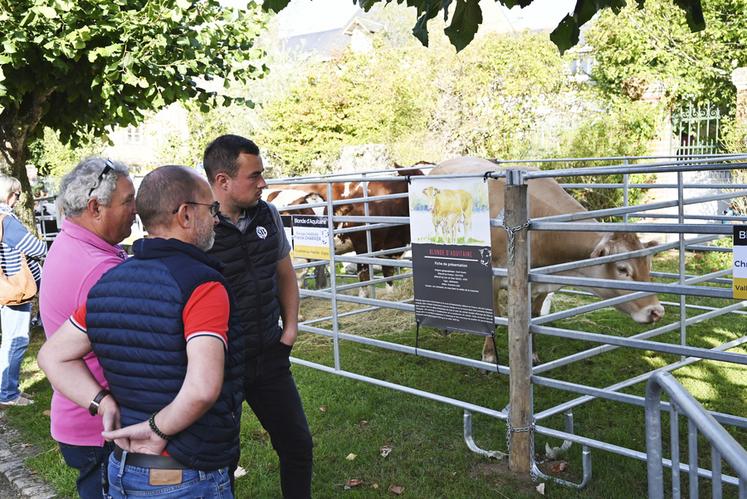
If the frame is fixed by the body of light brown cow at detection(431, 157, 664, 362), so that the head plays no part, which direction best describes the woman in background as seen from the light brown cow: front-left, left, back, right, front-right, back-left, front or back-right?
back-right

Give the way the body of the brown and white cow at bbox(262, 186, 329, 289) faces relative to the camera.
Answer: to the viewer's left

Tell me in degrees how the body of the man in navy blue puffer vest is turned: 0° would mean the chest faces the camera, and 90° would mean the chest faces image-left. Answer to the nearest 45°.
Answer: approximately 225°

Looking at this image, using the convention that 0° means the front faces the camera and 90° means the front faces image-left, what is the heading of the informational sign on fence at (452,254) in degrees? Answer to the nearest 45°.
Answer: approximately 45°

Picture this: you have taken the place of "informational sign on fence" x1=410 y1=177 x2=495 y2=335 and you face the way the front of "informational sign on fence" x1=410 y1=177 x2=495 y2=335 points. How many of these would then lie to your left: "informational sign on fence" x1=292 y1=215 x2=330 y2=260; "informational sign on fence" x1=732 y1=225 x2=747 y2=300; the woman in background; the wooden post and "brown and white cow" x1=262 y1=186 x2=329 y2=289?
2

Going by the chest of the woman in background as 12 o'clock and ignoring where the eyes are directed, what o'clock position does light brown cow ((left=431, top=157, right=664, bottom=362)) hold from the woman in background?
The light brown cow is roughly at 1 o'clock from the woman in background.

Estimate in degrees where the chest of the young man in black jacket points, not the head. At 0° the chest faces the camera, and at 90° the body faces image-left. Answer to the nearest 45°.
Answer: approximately 315°

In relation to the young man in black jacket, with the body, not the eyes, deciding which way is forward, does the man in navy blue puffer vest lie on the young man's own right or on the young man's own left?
on the young man's own right

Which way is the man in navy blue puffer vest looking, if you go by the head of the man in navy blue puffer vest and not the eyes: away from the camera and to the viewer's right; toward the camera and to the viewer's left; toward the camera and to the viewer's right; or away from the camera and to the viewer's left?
away from the camera and to the viewer's right

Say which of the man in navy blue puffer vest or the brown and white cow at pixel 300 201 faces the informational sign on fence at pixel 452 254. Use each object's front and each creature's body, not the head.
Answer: the man in navy blue puffer vest

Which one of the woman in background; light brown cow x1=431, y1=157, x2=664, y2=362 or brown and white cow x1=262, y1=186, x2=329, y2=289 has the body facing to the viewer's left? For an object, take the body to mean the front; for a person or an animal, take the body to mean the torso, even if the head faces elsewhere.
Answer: brown and white cow x1=262, y1=186, x2=329, y2=289

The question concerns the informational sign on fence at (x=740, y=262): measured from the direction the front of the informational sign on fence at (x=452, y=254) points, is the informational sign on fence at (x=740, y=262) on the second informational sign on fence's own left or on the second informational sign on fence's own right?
on the second informational sign on fence's own left
